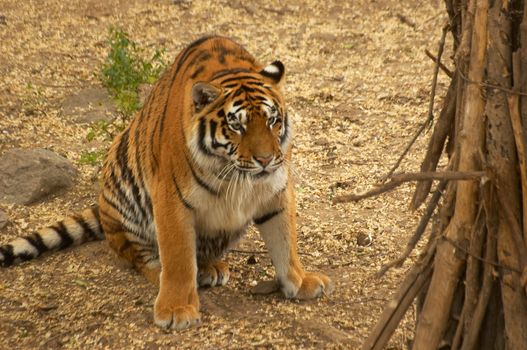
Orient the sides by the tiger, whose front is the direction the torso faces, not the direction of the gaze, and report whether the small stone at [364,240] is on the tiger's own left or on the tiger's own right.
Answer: on the tiger's own left

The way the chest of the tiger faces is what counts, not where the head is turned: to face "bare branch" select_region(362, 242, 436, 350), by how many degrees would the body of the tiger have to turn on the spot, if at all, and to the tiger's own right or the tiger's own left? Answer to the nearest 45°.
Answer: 0° — it already faces it

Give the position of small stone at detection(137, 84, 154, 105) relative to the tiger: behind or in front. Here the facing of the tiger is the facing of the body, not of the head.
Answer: behind

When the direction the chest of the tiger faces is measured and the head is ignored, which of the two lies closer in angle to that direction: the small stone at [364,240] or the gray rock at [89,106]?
the small stone

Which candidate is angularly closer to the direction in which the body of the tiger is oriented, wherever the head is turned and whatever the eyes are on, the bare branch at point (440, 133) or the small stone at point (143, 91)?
the bare branch

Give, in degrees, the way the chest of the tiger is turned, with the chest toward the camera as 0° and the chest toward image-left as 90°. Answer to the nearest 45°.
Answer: approximately 315°
